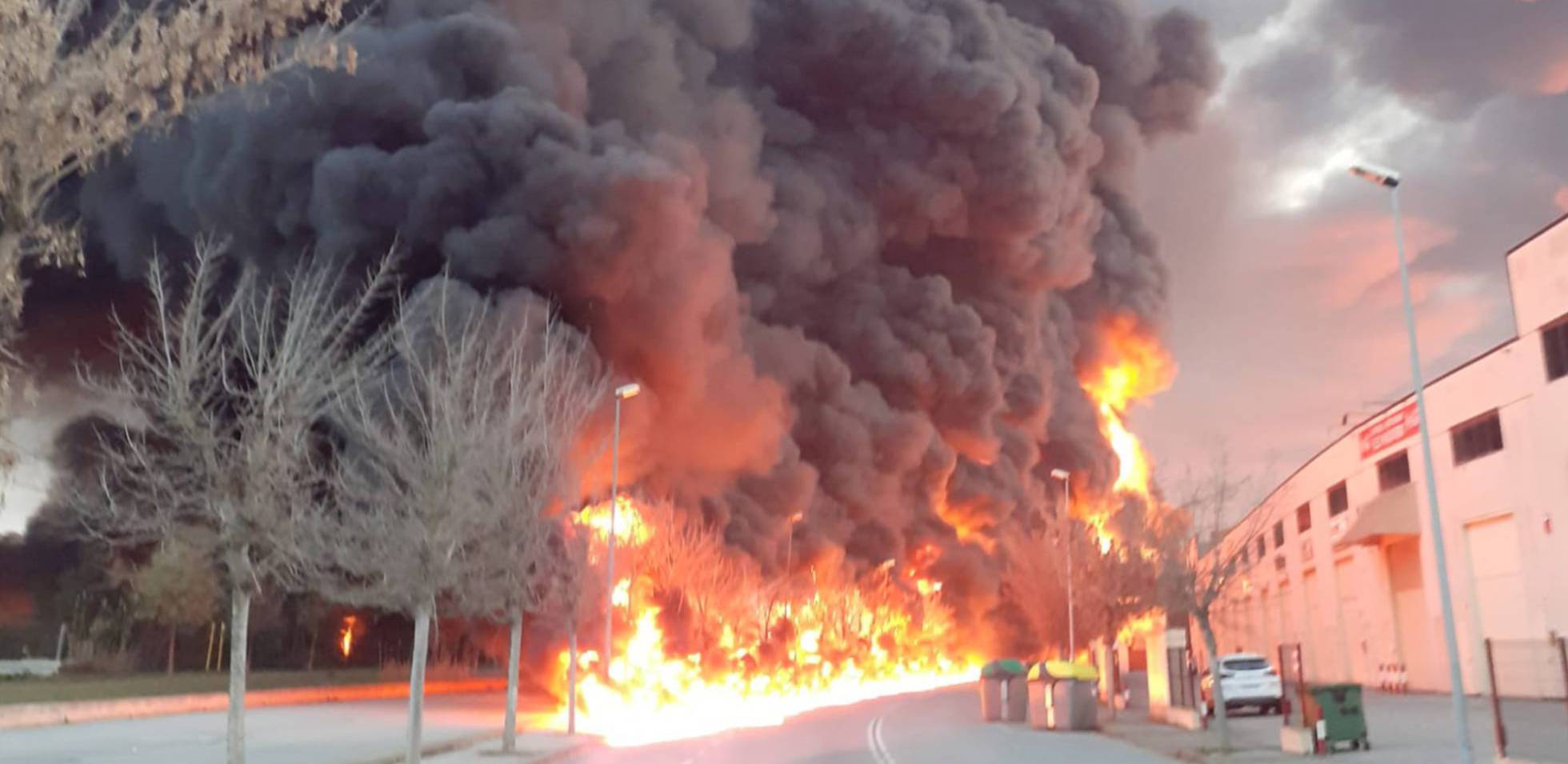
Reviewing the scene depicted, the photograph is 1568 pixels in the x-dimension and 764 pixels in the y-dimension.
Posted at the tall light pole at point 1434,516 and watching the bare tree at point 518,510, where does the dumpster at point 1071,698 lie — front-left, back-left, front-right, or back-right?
front-right

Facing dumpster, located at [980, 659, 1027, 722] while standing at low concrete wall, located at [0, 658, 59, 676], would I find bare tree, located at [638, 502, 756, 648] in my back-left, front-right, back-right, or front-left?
front-left

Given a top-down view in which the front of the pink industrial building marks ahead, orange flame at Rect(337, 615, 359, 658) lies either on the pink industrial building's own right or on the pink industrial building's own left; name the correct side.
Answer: on the pink industrial building's own right

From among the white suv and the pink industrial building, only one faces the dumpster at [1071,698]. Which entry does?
the pink industrial building

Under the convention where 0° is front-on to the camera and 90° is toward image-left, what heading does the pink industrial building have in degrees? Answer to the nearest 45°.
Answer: approximately 45°

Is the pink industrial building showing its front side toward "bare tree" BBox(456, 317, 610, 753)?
yes

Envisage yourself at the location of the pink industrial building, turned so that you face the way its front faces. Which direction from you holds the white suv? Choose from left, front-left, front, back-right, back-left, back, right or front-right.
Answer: front

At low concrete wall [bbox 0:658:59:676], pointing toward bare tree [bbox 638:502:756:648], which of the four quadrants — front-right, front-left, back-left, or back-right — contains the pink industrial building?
front-right

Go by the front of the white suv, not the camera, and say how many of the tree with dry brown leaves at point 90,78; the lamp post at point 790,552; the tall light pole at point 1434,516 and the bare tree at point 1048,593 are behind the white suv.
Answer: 2

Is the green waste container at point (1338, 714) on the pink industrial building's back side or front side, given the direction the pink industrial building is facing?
on the front side

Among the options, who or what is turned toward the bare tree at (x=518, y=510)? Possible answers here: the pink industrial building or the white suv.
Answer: the pink industrial building
